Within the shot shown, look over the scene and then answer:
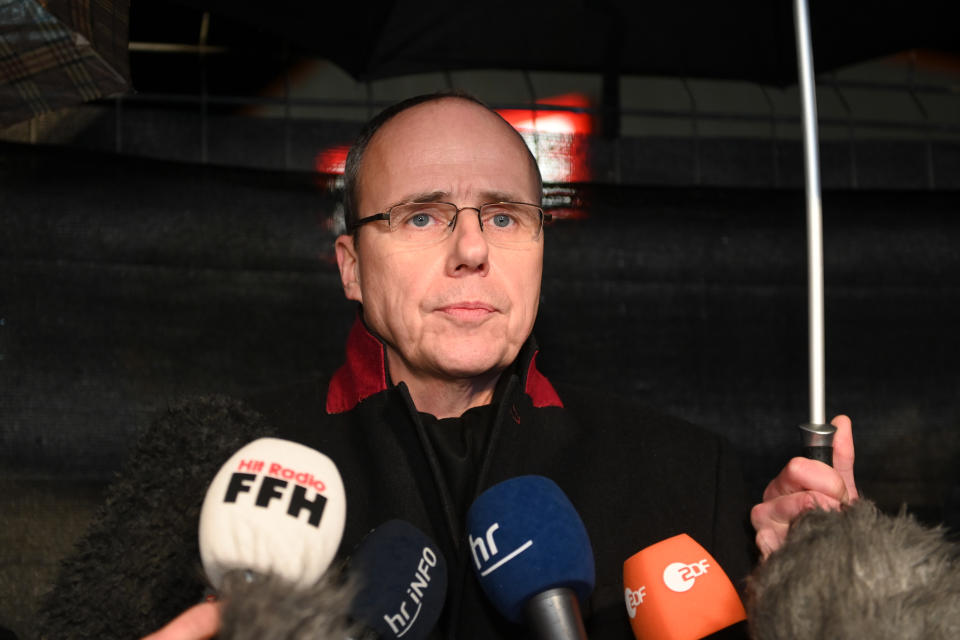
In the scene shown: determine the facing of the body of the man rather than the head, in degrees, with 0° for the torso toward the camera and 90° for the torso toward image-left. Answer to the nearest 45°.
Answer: approximately 0°

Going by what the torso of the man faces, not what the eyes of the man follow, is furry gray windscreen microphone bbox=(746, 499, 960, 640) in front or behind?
in front

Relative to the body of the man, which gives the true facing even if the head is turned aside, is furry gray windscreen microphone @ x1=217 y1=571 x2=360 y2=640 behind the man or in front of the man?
in front

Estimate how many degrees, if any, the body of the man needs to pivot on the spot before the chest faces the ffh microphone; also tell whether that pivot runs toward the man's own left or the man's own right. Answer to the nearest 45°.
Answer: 0° — they already face it

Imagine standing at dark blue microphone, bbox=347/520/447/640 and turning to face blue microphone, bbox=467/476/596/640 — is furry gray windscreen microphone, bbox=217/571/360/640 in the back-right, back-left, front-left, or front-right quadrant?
back-right
